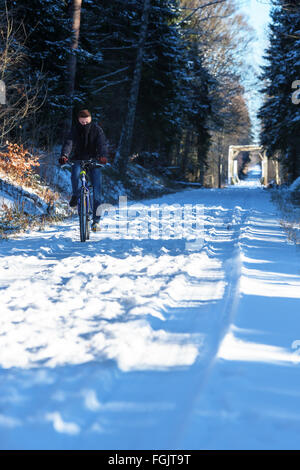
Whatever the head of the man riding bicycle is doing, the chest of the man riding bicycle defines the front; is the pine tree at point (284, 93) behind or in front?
behind

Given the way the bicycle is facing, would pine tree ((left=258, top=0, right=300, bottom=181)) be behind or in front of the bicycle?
behind
